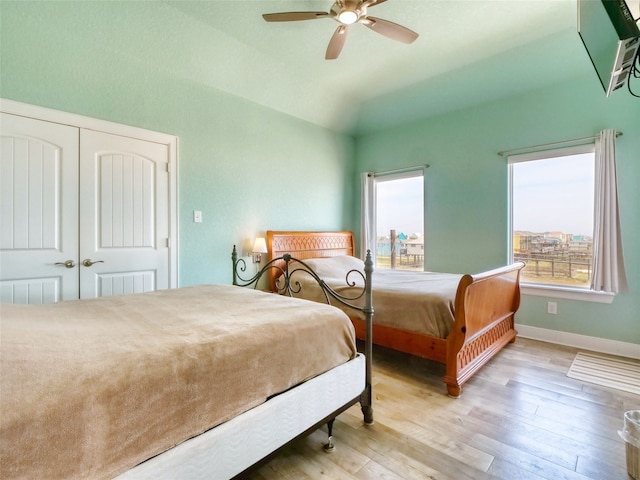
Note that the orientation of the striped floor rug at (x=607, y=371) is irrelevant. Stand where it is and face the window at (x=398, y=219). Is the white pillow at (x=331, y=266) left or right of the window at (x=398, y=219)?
left

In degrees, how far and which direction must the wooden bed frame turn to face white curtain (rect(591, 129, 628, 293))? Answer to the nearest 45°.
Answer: approximately 90° to its left

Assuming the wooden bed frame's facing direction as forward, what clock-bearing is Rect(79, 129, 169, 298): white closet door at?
The white closet door is roughly at 4 o'clock from the wooden bed frame.

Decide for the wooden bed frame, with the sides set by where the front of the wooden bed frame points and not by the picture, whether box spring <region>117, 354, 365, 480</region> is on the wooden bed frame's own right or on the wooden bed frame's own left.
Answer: on the wooden bed frame's own right

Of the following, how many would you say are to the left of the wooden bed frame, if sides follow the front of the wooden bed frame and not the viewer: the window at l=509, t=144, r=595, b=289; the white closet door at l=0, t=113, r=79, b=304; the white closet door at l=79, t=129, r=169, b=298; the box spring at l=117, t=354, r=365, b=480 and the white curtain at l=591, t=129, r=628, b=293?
2

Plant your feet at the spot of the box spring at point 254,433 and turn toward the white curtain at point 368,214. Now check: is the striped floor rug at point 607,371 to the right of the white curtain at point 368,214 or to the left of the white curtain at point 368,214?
right

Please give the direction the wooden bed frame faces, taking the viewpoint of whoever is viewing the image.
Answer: facing the viewer and to the right of the viewer

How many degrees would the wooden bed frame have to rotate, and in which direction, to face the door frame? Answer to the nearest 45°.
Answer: approximately 135° to its right

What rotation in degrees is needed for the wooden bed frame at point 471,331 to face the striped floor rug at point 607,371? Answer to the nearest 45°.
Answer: approximately 45° to its left

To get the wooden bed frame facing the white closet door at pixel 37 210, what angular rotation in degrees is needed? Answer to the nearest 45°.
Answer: approximately 135° to its right

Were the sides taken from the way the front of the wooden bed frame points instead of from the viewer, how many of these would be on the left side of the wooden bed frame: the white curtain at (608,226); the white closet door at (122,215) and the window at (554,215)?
2

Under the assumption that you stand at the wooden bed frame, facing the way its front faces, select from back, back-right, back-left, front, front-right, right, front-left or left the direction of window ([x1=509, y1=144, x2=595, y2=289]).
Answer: left

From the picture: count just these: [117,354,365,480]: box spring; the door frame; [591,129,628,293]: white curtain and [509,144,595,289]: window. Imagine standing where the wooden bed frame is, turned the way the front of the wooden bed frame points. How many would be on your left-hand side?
2
